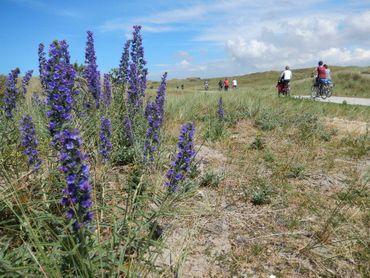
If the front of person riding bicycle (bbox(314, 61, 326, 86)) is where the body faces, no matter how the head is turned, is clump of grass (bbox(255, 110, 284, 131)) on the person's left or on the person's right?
on the person's left

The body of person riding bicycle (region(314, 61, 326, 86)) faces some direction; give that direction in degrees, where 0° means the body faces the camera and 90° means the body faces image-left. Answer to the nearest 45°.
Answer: approximately 135°

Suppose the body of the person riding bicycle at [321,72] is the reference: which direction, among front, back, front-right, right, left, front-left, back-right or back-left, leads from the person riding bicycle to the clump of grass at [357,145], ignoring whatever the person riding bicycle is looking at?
back-left

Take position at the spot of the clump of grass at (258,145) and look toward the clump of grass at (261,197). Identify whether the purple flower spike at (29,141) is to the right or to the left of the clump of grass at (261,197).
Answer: right

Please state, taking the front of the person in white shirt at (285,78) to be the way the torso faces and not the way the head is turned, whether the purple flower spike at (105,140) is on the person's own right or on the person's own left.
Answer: on the person's own left

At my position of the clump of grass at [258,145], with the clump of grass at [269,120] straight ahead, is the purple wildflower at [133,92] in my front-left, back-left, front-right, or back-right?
back-left

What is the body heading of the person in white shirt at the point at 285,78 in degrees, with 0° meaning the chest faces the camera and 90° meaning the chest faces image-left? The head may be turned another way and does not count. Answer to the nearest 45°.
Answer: approximately 135°

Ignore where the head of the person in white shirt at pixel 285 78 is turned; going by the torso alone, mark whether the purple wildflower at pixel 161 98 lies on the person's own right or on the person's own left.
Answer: on the person's own left

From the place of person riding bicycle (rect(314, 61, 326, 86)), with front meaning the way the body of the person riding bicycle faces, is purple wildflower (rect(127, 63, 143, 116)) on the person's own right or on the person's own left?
on the person's own left

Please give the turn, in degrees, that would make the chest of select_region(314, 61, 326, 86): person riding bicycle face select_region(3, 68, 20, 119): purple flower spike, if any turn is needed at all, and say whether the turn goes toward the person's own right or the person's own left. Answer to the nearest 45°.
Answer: approximately 135° to the person's own left
